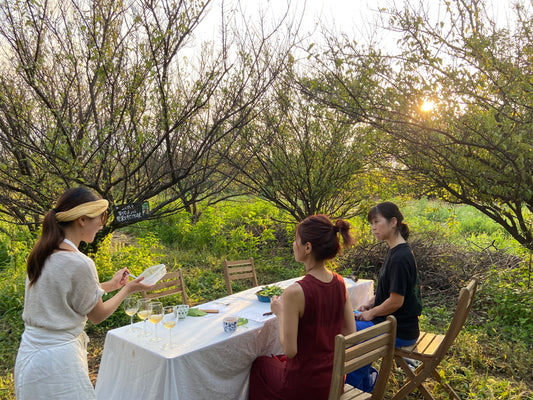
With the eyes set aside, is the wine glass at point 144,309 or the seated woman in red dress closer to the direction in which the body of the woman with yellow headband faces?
the wine glass

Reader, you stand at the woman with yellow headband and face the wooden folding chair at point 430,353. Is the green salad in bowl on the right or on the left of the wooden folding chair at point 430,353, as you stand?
left

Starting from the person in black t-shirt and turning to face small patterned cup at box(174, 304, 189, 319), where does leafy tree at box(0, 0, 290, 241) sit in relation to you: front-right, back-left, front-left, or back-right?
front-right

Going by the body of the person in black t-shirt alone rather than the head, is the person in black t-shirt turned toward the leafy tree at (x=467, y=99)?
no

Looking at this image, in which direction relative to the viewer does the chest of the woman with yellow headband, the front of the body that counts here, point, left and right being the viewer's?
facing away from the viewer and to the right of the viewer

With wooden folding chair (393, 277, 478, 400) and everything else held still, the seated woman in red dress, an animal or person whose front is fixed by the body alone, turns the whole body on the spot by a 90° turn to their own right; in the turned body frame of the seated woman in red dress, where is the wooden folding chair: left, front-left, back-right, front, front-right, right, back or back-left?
front

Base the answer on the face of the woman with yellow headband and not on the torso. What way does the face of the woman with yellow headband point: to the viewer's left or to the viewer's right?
to the viewer's right

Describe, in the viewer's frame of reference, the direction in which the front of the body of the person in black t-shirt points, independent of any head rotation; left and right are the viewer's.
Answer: facing to the left of the viewer

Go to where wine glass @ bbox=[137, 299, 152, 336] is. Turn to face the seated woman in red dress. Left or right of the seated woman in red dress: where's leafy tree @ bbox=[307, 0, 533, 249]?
left

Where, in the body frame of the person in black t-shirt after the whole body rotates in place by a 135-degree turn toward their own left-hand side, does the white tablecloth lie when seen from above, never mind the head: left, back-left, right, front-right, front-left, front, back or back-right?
right

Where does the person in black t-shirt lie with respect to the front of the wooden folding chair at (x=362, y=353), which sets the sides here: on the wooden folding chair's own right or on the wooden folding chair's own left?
on the wooden folding chair's own right

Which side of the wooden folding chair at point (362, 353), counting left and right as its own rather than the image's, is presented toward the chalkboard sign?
front

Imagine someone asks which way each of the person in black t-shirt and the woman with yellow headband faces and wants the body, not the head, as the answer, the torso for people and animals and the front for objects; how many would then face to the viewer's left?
1

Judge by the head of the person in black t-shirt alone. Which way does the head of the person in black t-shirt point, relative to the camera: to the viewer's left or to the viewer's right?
to the viewer's left

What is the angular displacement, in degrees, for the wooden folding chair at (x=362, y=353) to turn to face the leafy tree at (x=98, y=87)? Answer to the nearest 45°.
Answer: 0° — it already faces it

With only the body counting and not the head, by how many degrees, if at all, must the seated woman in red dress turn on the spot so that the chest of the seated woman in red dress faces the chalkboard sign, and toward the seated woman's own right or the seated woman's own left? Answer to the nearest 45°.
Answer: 0° — they already face it

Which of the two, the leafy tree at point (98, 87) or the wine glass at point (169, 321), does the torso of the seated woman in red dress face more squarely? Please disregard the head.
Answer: the leafy tree

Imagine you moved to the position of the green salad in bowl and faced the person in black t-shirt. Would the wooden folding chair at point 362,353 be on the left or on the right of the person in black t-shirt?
right

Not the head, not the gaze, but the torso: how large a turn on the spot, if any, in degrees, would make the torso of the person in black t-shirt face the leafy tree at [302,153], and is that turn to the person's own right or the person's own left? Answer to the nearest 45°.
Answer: approximately 90° to the person's own right
